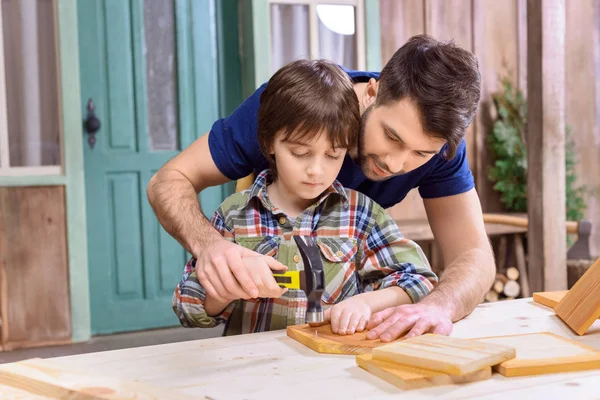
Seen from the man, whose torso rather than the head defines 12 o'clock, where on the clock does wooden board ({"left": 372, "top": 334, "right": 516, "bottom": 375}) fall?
The wooden board is roughly at 12 o'clock from the man.

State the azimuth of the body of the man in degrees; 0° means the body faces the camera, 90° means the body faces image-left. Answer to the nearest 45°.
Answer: approximately 0°

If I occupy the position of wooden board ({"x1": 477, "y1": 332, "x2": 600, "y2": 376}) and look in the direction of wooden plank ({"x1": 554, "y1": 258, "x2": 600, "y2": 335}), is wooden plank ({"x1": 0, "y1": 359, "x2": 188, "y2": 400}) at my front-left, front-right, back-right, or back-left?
back-left

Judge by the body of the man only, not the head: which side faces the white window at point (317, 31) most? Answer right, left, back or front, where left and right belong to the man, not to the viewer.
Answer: back

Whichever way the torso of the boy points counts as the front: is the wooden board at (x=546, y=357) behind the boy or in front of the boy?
in front

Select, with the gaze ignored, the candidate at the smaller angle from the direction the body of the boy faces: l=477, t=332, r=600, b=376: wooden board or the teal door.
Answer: the wooden board
